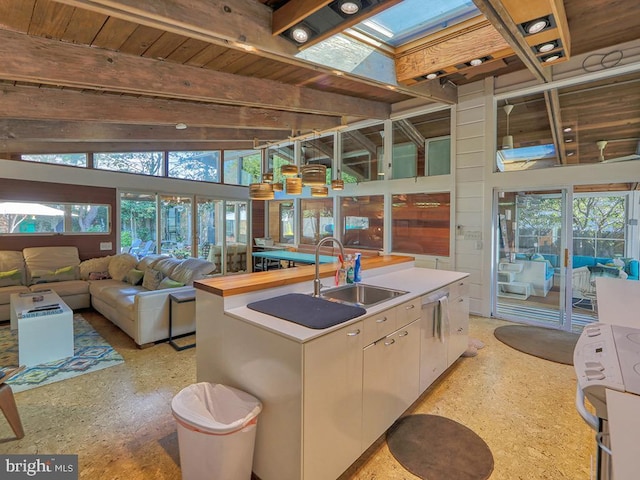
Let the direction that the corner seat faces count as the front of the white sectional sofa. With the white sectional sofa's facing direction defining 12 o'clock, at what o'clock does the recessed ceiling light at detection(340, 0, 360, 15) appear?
The recessed ceiling light is roughly at 10 o'clock from the white sectional sofa.

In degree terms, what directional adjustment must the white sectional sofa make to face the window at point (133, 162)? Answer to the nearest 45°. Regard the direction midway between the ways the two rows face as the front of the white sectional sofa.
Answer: approximately 135° to its right

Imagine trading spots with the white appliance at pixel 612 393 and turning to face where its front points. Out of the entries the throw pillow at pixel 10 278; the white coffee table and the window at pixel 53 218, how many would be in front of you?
3

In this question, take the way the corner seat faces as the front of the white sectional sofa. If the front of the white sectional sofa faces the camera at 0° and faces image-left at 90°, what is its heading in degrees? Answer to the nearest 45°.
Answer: approximately 45°

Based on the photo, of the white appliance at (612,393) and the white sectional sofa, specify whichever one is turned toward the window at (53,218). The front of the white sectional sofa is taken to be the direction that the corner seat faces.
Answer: the white appliance

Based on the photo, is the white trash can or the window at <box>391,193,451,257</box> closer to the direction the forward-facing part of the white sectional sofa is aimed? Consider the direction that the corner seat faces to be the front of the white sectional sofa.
the white trash can

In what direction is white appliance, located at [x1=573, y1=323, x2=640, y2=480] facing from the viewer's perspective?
to the viewer's left

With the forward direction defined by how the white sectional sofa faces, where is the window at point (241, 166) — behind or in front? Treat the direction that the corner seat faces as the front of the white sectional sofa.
behind
